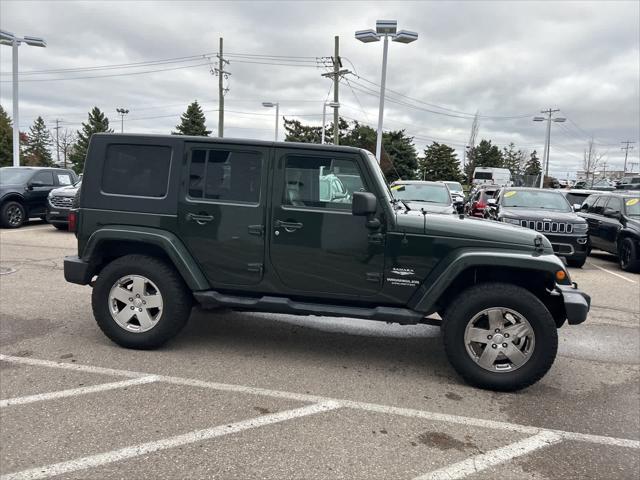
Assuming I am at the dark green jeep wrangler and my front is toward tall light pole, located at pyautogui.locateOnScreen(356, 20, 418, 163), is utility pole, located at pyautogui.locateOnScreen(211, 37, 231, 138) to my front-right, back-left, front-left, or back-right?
front-left

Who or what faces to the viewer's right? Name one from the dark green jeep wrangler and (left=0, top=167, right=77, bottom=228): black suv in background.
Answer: the dark green jeep wrangler

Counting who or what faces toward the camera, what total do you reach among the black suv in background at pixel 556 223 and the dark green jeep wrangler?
1

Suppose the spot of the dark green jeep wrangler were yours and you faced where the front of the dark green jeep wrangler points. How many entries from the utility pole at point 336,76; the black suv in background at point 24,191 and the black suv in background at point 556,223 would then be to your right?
0

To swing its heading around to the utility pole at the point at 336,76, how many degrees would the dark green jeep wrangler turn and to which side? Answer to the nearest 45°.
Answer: approximately 90° to its left

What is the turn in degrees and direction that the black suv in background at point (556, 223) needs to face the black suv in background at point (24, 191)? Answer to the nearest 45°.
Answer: approximately 90° to its right

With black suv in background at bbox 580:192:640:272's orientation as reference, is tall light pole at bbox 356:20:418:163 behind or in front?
behind

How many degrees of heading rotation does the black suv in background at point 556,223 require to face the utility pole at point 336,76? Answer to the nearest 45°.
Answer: approximately 135° to its right

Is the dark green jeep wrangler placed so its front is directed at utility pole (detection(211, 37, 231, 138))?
no

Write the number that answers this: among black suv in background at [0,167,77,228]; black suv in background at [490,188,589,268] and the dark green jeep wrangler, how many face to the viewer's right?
1

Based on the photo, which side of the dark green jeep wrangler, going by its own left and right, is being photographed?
right

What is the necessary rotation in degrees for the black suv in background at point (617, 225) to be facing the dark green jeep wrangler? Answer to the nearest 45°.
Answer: approximately 45° to its right

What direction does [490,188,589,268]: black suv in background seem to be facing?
toward the camera

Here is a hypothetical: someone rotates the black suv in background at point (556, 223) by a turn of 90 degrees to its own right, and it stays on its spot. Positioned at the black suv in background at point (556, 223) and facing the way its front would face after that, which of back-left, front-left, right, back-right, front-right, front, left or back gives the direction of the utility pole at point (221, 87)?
front-right

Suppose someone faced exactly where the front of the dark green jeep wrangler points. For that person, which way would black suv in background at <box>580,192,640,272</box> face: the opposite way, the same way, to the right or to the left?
to the right

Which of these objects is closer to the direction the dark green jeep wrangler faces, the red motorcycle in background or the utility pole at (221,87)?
the red motorcycle in background

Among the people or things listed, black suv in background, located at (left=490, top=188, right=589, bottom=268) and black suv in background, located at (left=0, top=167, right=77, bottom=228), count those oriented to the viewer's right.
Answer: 0

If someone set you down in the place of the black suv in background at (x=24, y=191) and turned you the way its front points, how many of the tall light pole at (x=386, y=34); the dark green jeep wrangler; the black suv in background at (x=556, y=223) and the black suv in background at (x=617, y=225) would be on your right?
0
